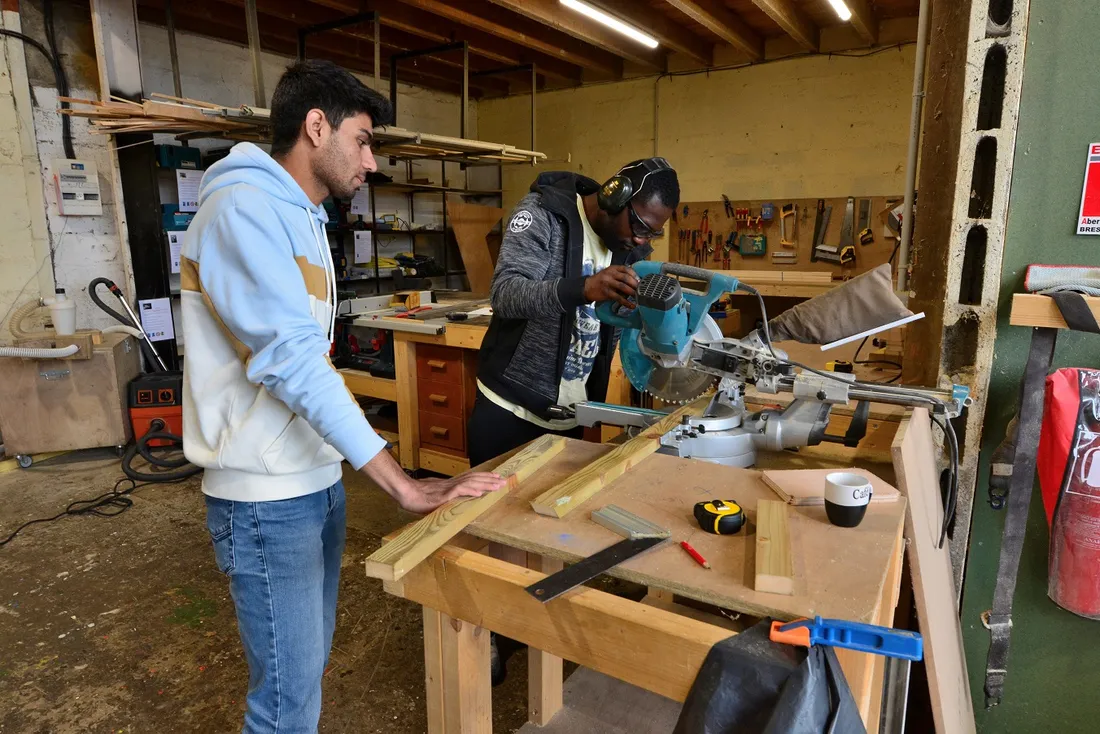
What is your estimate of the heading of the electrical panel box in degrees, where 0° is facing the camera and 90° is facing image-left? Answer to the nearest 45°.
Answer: approximately 0°

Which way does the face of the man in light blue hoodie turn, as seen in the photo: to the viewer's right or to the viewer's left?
to the viewer's right

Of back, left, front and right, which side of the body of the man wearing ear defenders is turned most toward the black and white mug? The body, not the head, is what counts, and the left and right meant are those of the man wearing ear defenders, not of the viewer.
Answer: front

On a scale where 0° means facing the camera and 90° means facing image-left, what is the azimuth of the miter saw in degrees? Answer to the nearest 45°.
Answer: approximately 90°

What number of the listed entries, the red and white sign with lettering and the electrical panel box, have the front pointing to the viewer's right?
0

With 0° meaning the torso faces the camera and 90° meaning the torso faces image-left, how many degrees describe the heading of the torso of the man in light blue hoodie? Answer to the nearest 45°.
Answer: approximately 270°

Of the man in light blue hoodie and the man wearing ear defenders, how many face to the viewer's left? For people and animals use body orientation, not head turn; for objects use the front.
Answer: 0

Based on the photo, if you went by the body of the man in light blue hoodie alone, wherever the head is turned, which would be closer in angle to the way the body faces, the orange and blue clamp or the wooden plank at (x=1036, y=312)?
the wooden plank

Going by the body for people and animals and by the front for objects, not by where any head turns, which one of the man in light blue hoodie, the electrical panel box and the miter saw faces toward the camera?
the electrical panel box

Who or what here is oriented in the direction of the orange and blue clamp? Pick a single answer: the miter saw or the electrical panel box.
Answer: the electrical panel box

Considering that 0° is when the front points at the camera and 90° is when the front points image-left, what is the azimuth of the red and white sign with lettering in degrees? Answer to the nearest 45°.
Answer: approximately 0°

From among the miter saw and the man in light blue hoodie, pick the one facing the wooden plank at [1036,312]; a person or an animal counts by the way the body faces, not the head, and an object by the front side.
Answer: the man in light blue hoodie

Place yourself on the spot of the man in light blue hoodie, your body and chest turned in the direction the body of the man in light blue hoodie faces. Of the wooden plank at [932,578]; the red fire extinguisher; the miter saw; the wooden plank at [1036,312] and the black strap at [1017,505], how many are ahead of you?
5

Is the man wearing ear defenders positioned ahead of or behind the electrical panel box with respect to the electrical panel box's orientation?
ahead

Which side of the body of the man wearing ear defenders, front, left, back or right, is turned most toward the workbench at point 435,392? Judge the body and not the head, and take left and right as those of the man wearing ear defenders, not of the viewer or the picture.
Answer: back

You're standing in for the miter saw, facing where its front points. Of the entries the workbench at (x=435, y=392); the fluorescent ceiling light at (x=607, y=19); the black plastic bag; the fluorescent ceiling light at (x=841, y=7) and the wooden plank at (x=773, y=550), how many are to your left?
2

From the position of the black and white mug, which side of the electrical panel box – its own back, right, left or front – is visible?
front

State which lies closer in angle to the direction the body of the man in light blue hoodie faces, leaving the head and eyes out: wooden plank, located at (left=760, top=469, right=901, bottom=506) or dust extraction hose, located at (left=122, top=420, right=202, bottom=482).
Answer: the wooden plank
